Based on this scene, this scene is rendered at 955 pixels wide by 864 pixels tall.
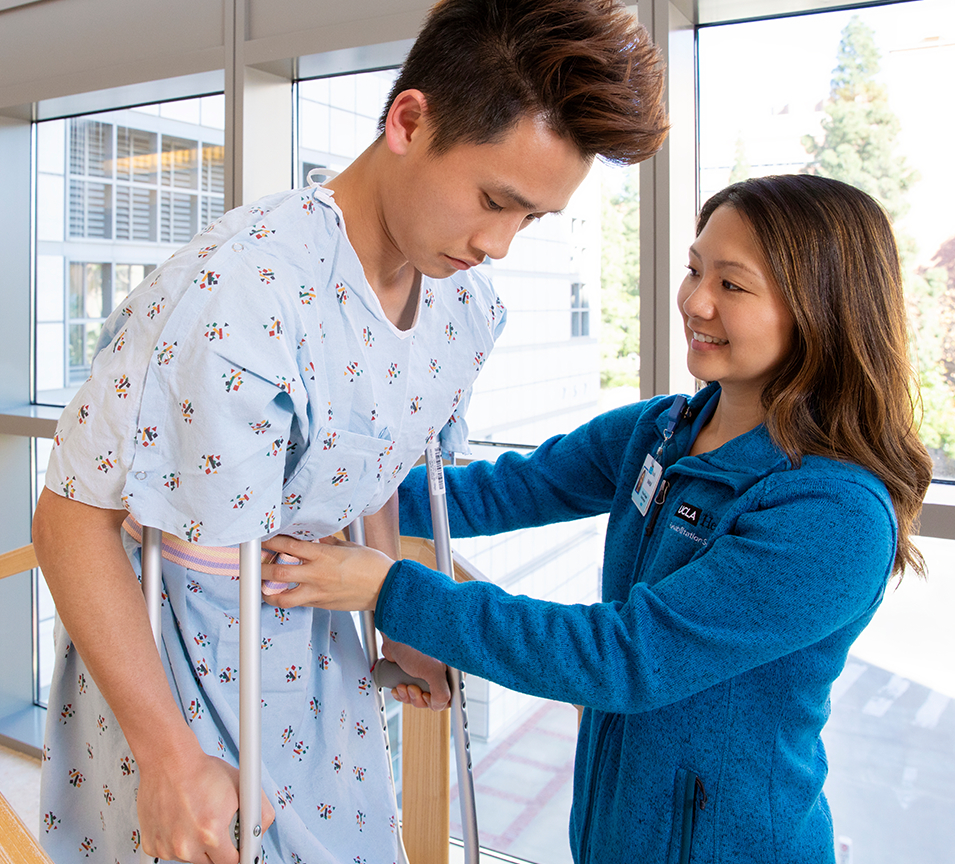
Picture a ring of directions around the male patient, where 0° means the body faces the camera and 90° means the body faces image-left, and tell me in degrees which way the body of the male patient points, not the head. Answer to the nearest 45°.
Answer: approximately 315°

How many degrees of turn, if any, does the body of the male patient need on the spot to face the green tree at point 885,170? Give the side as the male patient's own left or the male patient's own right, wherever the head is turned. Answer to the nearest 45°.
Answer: approximately 90° to the male patient's own left

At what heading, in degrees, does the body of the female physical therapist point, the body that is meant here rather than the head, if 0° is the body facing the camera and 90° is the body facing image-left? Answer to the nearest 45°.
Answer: approximately 45°

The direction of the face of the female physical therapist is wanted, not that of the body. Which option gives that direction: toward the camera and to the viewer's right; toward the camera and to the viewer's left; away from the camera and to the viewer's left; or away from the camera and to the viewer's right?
toward the camera and to the viewer's left

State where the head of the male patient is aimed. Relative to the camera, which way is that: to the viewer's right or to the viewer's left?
to the viewer's right

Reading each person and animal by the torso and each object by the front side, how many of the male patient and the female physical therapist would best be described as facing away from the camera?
0

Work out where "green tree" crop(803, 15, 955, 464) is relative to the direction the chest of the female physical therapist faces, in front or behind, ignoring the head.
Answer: behind
